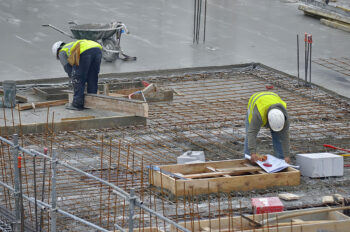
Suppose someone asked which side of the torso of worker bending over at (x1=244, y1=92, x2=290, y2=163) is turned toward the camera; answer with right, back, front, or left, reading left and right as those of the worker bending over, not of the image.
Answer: front

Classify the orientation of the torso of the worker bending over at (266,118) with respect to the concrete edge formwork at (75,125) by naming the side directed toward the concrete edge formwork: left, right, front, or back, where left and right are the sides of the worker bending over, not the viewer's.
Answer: right

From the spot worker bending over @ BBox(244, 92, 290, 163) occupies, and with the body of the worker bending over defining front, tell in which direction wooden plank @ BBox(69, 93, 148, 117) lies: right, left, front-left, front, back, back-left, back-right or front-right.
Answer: back-right

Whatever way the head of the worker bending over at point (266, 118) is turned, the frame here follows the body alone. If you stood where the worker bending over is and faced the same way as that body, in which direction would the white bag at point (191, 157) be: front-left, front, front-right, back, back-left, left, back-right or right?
right

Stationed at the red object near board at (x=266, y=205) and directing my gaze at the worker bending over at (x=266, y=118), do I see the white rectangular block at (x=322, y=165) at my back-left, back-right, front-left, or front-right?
front-right

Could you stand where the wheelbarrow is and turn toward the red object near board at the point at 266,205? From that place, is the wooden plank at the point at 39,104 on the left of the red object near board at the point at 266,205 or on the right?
right

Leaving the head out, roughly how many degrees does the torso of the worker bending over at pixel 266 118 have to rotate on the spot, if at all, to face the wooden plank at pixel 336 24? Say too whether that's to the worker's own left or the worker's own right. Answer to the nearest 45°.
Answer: approximately 180°
